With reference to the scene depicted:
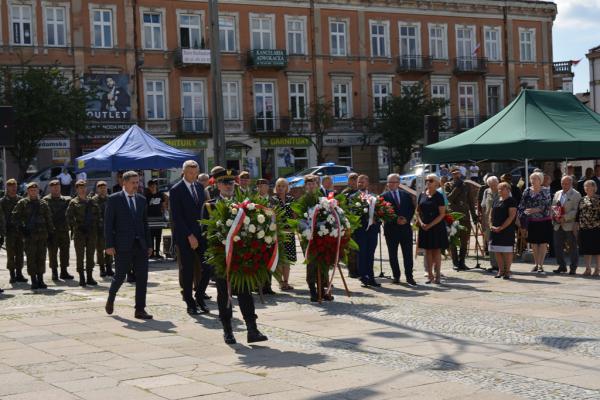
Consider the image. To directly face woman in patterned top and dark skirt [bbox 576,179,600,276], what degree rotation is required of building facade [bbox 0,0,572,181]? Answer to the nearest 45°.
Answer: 0° — it already faces them

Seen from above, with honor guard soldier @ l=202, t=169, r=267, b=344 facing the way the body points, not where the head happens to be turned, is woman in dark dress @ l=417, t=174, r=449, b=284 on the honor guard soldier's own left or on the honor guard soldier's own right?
on the honor guard soldier's own left

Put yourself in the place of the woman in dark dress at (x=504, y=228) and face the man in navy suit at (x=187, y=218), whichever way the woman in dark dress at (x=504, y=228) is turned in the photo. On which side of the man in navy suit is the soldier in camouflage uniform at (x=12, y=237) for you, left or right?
right

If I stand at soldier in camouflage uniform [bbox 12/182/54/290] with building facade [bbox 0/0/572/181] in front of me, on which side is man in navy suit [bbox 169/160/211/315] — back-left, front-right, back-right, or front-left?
back-right

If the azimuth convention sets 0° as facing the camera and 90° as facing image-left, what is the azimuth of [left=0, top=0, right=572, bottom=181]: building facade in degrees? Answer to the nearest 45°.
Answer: approximately 0°

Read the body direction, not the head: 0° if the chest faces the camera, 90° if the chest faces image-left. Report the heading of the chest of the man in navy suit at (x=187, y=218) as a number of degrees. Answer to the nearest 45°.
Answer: approximately 315°

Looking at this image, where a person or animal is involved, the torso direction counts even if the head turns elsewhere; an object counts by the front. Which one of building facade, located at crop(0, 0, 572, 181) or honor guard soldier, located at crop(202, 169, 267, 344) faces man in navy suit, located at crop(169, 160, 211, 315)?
the building facade
